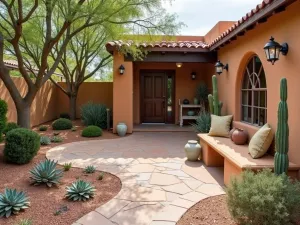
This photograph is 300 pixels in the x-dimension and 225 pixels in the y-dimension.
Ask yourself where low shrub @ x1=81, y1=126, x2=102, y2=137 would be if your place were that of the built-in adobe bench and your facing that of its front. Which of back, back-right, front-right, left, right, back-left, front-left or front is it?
right

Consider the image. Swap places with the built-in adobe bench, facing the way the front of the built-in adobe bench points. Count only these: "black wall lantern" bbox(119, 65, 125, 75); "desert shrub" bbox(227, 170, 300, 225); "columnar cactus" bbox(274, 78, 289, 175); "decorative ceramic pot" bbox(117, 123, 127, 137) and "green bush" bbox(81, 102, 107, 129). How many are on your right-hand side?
3

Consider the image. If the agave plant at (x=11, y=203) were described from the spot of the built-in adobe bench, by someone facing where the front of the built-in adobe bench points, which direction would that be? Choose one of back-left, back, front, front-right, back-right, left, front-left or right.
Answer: front

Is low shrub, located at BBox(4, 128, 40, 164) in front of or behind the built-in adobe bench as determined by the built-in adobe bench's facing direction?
in front

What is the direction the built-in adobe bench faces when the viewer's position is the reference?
facing the viewer and to the left of the viewer

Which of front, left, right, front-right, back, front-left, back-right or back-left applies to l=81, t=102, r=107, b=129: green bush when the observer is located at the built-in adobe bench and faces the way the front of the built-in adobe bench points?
right

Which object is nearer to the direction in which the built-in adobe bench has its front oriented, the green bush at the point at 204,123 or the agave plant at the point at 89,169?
the agave plant

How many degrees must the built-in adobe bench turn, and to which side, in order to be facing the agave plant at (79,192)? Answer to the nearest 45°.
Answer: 0° — it already faces it

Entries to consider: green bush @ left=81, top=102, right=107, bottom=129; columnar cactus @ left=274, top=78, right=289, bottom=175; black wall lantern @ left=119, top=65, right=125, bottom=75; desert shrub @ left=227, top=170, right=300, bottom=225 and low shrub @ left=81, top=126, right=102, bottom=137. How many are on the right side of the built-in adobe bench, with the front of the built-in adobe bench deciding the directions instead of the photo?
3

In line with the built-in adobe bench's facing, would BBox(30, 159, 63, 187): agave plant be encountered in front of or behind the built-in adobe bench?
in front

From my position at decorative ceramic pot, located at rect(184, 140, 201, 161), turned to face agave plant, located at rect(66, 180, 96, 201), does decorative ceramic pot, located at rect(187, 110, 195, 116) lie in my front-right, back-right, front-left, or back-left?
back-right

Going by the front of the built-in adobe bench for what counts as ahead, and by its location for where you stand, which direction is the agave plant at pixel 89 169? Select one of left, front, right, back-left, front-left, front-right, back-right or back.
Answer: front-right

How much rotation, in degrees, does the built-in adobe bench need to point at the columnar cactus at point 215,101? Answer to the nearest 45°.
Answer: approximately 135° to its right

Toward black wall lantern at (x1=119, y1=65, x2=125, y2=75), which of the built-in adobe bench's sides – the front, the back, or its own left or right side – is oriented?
right
